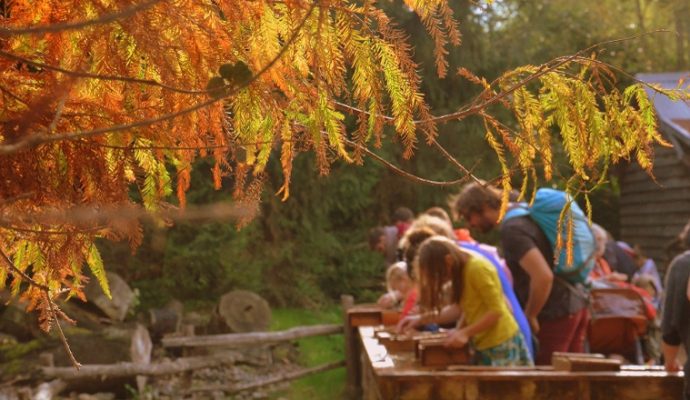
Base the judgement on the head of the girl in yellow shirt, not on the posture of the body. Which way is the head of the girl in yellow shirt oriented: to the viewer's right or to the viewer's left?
to the viewer's left

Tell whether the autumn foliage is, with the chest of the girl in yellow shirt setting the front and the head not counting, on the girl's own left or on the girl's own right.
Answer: on the girl's own left

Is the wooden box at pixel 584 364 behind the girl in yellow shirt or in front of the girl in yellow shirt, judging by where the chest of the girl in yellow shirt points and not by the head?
behind

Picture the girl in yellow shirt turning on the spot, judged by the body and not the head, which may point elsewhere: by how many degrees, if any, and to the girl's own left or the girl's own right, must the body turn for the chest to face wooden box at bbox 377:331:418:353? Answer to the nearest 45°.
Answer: approximately 45° to the girl's own right

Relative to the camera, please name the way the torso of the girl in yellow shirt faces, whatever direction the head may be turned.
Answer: to the viewer's left

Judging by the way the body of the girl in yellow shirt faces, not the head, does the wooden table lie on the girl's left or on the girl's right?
on the girl's left
